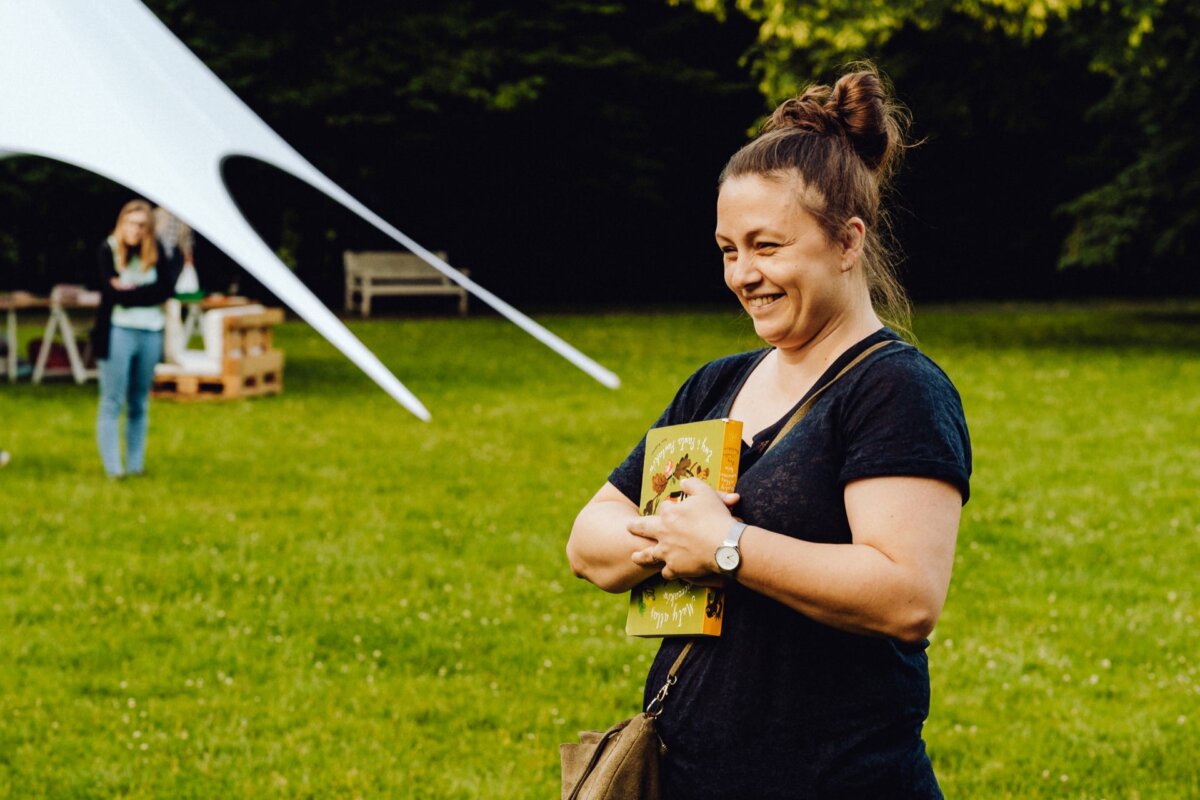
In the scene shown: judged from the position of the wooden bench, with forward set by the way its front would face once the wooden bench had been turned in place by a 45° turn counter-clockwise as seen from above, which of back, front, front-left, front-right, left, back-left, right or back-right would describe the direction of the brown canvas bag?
front-right

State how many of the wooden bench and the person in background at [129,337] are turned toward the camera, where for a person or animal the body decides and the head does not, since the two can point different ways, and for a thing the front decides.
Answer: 2

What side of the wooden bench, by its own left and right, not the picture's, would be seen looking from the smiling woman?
front

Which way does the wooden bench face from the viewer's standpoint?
toward the camera

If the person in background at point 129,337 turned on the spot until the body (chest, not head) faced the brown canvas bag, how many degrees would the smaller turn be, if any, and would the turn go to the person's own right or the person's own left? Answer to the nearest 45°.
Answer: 0° — they already face it

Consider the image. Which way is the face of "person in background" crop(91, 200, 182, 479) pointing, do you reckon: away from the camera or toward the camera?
toward the camera

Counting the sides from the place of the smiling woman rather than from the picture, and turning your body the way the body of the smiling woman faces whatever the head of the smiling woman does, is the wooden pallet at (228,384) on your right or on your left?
on your right

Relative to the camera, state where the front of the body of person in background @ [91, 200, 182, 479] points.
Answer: toward the camera

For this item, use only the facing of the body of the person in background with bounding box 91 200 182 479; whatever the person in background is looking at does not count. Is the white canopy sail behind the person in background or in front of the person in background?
behind

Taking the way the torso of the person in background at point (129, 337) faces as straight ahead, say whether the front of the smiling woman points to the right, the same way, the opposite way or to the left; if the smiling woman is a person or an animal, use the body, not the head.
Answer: to the right

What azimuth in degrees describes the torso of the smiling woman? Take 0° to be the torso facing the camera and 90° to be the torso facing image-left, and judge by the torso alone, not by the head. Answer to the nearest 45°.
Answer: approximately 45°

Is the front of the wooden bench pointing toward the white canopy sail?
yes

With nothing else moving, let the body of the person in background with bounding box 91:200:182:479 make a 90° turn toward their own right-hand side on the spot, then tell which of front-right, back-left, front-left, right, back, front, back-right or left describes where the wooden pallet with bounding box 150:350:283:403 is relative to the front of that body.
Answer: right

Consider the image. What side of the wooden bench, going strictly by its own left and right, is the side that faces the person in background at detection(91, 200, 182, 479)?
front

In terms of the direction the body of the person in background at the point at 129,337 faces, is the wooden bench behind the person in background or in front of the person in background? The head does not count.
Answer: behind
